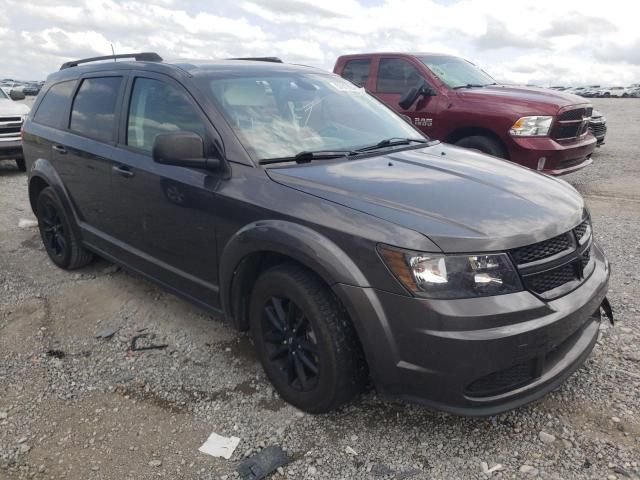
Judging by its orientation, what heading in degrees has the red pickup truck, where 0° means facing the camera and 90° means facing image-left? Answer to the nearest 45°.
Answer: approximately 315°

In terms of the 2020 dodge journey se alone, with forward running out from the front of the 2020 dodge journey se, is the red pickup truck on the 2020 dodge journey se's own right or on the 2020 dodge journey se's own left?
on the 2020 dodge journey se's own left

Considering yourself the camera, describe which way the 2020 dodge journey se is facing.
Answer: facing the viewer and to the right of the viewer

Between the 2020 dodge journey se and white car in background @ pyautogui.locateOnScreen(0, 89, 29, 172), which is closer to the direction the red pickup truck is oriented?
the 2020 dodge journey se

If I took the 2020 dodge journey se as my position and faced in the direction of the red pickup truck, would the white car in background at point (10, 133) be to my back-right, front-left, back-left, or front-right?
front-left

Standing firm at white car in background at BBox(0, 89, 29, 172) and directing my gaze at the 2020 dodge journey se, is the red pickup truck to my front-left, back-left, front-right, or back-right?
front-left

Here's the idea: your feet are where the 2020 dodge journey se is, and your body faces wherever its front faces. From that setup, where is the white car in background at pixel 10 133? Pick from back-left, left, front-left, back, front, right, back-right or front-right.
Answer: back

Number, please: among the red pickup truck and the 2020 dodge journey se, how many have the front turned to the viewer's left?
0

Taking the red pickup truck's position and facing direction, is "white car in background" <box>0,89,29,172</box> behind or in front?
behind
